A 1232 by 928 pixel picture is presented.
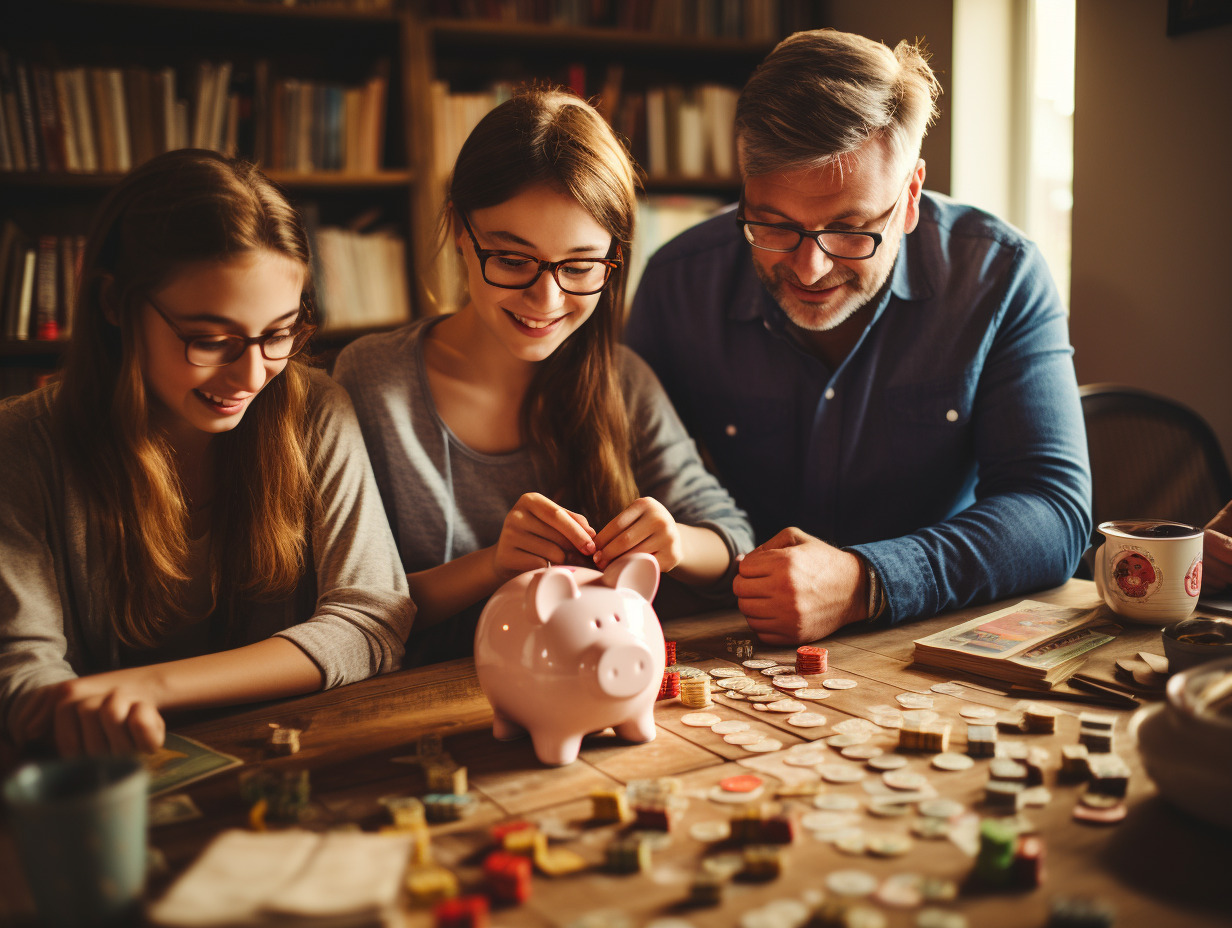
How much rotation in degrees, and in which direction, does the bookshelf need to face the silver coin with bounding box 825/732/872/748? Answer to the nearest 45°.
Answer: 0° — it already faces it

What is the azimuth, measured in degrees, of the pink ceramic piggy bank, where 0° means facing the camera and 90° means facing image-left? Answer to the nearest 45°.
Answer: approximately 315°

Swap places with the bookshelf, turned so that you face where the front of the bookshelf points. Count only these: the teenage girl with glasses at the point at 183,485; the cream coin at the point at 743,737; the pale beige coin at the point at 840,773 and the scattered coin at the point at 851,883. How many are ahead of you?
4

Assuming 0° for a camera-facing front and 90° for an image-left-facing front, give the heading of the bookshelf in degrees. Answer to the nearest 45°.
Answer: approximately 0°
